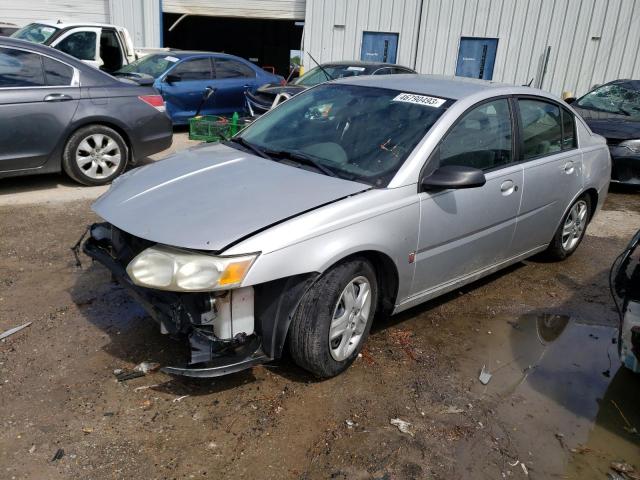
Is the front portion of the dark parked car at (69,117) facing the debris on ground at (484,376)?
no

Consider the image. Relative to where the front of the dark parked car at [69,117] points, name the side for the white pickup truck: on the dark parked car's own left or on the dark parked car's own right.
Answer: on the dark parked car's own right

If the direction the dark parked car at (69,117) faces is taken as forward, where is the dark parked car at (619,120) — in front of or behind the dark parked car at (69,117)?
behind

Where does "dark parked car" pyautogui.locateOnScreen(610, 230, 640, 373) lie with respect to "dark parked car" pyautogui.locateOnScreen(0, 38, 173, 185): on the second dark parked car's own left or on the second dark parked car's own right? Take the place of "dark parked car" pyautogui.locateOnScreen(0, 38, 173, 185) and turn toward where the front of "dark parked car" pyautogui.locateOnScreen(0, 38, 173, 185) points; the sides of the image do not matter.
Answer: on the second dark parked car's own left

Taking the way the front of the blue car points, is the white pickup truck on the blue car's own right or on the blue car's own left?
on the blue car's own right

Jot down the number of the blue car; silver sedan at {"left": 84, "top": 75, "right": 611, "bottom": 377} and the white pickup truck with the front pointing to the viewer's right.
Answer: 0

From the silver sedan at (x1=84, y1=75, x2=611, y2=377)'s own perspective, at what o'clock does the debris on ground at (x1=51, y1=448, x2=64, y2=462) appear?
The debris on ground is roughly at 12 o'clock from the silver sedan.

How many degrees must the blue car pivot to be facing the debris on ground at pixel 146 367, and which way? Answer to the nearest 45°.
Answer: approximately 45° to its left

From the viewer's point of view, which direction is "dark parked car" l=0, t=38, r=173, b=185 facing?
to the viewer's left

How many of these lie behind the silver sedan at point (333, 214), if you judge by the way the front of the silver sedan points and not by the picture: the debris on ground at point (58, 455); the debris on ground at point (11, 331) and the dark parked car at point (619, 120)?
1

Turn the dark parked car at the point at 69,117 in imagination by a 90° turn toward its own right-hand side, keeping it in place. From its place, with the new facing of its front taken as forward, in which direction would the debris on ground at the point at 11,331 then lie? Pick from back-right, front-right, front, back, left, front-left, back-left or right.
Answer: back

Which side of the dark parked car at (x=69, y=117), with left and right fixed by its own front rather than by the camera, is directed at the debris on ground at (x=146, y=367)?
left

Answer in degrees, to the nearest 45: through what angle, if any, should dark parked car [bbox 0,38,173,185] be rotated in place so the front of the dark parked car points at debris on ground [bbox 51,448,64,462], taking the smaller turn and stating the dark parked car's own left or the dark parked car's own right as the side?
approximately 90° to the dark parked car's own left

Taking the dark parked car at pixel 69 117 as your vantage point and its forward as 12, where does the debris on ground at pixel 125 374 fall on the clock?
The debris on ground is roughly at 9 o'clock from the dark parked car.

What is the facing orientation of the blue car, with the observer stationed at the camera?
facing the viewer and to the left of the viewer

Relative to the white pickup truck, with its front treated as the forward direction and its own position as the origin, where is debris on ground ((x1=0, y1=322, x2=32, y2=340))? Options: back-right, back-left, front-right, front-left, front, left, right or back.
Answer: front-left
